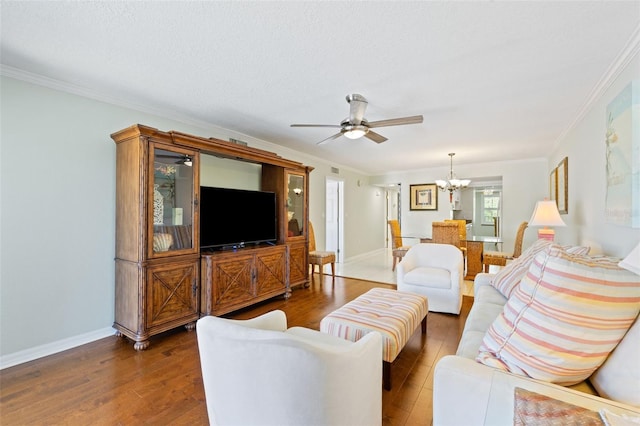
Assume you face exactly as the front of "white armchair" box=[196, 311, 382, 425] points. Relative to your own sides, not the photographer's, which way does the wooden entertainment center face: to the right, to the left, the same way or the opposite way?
to the right

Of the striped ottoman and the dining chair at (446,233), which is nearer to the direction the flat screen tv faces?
the striped ottoman

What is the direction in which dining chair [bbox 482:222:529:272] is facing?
to the viewer's left

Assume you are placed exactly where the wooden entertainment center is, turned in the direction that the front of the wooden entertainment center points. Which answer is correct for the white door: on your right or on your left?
on your left

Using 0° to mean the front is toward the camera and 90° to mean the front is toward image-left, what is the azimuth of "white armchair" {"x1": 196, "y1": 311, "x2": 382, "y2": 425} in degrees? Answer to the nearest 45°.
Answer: approximately 225°

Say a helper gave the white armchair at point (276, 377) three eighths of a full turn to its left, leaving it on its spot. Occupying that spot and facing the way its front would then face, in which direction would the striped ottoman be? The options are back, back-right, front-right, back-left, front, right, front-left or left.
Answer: back-right

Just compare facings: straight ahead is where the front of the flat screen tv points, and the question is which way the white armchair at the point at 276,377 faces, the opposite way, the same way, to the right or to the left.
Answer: to the left

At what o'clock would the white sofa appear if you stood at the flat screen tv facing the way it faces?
The white sofa is roughly at 1 o'clock from the flat screen tv.

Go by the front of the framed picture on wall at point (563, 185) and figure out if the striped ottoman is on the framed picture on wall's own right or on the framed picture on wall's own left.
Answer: on the framed picture on wall's own left

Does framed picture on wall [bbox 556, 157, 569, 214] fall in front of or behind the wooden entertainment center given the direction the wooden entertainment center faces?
in front

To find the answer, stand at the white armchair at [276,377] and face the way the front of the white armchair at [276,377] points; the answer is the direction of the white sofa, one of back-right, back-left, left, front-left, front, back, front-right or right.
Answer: front-right

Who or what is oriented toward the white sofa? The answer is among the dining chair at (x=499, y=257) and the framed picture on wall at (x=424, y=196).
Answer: the framed picture on wall

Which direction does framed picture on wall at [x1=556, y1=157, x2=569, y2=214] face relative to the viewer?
to the viewer's left

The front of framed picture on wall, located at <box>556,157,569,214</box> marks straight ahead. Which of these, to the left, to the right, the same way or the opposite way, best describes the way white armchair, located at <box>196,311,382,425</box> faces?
to the right

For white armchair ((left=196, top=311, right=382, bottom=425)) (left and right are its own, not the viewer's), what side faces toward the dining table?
front

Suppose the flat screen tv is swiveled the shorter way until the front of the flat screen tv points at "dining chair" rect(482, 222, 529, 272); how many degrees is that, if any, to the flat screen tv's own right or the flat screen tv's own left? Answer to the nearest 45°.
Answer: approximately 45° to the flat screen tv's own left

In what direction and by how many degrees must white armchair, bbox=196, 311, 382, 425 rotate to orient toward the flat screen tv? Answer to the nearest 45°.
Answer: approximately 45° to its left
